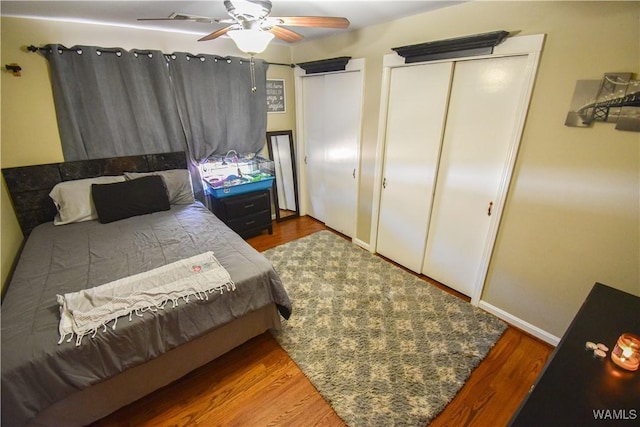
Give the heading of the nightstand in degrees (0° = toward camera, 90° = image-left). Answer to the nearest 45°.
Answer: approximately 315°

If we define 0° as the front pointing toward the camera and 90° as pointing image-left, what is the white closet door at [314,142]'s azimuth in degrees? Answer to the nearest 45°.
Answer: approximately 45°

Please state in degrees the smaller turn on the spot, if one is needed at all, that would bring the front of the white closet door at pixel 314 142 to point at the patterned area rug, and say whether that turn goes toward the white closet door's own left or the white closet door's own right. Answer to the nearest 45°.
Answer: approximately 45° to the white closet door's own left

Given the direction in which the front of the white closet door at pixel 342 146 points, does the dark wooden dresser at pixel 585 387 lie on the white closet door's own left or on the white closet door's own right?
on the white closet door's own left

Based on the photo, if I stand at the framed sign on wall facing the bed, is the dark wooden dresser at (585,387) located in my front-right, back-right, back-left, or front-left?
front-left

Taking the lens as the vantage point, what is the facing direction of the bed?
facing the viewer and to the right of the viewer

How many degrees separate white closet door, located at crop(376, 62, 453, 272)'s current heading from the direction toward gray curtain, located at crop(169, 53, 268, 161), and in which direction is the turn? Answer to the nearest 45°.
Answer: approximately 45° to its right

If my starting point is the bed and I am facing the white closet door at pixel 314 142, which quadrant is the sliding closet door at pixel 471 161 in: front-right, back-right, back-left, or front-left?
front-right

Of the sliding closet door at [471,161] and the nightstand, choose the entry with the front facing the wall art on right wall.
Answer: the nightstand

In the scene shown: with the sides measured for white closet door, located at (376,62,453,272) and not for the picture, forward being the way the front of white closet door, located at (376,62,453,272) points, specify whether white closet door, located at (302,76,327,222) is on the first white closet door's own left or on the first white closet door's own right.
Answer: on the first white closet door's own right

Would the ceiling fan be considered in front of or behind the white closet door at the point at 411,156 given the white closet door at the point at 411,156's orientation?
in front

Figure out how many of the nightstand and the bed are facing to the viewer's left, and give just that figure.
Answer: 0

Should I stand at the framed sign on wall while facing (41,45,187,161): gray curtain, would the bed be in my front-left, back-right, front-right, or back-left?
front-left

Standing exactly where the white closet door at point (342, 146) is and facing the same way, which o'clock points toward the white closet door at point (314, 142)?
the white closet door at point (314, 142) is roughly at 3 o'clock from the white closet door at point (342, 146).

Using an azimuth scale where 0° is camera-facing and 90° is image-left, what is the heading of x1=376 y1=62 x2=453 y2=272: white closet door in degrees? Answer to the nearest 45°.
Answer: approximately 45°

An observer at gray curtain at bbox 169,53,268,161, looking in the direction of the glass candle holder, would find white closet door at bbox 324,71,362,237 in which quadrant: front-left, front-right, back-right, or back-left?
front-left

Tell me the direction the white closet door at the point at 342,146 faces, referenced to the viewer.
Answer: facing the viewer and to the left of the viewer

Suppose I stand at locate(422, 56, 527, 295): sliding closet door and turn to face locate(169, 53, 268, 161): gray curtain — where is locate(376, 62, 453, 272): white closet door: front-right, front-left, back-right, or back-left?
front-right
